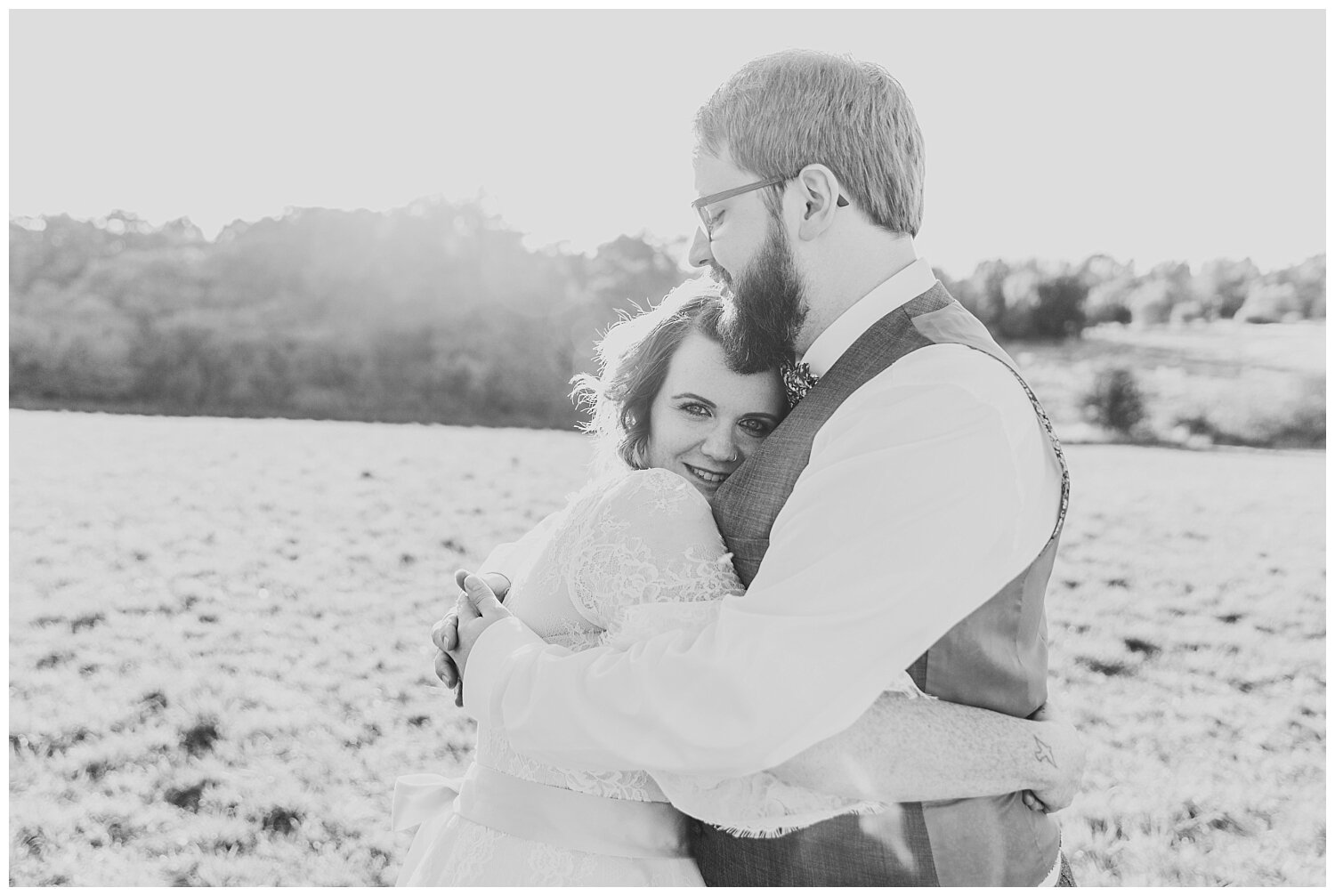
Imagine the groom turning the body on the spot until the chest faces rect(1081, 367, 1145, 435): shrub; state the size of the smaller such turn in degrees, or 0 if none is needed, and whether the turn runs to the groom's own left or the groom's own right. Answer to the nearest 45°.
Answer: approximately 90° to the groom's own right

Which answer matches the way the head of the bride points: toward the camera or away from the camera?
toward the camera

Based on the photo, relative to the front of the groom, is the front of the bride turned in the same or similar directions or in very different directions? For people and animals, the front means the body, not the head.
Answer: very different directions

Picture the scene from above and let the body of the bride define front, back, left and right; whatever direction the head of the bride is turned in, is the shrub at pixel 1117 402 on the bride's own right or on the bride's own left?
on the bride's own left

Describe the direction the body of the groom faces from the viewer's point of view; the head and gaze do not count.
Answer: to the viewer's left

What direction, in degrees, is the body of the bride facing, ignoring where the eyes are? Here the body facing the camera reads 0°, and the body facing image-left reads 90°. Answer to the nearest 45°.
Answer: approximately 270°

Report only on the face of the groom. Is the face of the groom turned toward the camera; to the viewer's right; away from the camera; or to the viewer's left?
to the viewer's left
